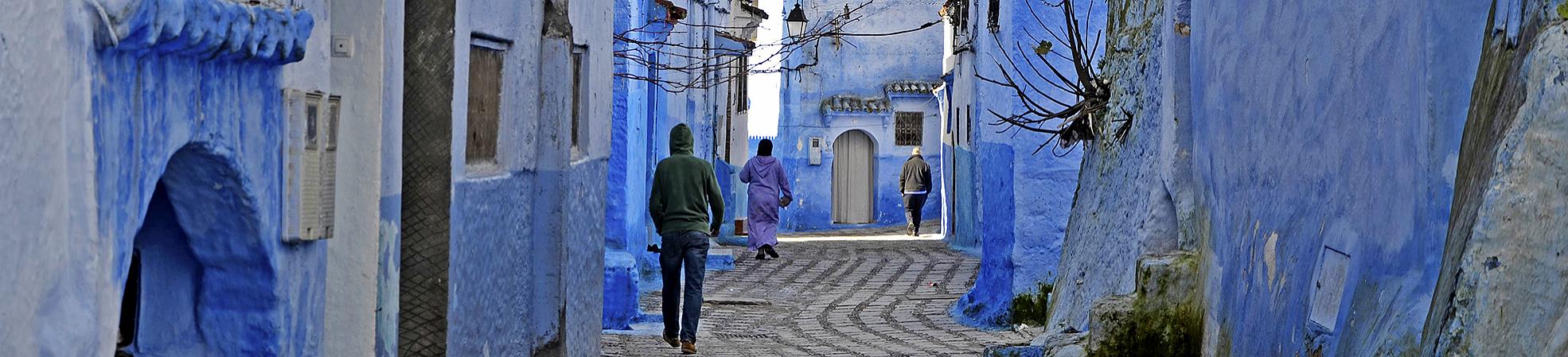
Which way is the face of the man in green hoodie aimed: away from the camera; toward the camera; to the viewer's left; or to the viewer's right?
away from the camera

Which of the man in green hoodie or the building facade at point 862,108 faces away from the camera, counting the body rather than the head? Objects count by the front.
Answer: the man in green hoodie

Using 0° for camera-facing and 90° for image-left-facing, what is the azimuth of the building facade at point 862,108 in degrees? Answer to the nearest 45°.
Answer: approximately 0°

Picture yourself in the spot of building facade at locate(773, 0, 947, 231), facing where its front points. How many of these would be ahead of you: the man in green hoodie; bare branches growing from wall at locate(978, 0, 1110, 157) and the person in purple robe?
3

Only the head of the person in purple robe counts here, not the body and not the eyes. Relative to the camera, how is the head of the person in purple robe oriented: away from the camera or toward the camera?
away from the camera

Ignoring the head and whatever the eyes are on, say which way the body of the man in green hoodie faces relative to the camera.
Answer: away from the camera

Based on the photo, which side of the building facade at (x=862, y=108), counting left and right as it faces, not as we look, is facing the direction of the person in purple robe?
front

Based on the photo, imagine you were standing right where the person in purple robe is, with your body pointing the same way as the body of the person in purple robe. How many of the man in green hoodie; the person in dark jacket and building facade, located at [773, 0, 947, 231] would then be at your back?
1
